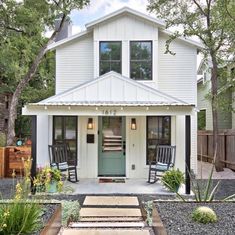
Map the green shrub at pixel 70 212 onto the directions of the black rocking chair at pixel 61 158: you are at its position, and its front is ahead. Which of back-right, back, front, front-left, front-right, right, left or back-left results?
front-right

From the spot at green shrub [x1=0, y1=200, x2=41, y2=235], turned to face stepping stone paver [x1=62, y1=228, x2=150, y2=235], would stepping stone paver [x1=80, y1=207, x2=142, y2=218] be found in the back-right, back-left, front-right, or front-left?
front-left

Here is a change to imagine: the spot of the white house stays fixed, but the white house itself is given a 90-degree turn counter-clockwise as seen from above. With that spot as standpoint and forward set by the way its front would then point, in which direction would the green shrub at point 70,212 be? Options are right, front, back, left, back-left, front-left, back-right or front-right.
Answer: right

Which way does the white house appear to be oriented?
toward the camera

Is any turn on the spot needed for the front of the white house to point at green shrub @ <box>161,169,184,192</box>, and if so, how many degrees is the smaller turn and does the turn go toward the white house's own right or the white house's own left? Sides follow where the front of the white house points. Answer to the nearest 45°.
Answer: approximately 45° to the white house's own left

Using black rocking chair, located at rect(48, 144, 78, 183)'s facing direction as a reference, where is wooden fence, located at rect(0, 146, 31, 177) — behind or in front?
behind

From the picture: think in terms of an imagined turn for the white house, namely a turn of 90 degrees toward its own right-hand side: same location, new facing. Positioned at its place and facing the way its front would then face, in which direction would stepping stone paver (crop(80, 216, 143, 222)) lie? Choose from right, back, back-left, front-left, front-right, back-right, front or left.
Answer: left

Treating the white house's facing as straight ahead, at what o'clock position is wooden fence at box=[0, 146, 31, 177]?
The wooden fence is roughly at 3 o'clock from the white house.

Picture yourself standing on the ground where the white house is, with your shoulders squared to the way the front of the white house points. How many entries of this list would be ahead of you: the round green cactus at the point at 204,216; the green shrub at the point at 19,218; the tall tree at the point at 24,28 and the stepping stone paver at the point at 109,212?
3

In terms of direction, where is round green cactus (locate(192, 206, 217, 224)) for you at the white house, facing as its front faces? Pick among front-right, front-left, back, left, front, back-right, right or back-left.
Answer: front

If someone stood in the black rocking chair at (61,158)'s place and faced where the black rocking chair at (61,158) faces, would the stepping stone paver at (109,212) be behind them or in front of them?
in front

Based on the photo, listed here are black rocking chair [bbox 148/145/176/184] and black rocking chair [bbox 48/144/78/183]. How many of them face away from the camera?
0

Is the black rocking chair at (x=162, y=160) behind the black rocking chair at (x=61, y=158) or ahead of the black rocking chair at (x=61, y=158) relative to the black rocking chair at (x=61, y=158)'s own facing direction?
ahead

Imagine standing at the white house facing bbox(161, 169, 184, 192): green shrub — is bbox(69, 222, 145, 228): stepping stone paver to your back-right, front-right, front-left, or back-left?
front-right
